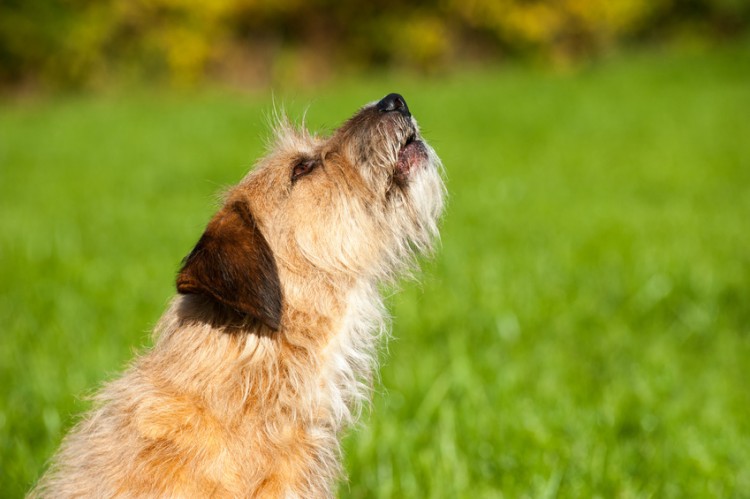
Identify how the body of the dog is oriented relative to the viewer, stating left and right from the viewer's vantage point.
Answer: facing to the right of the viewer
